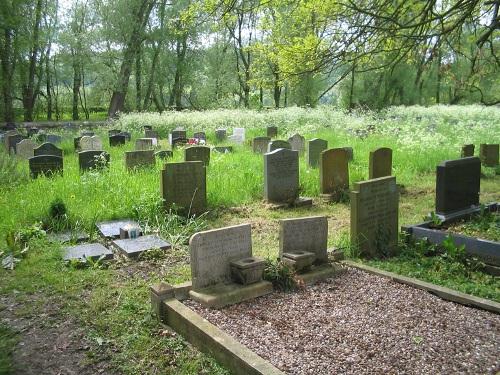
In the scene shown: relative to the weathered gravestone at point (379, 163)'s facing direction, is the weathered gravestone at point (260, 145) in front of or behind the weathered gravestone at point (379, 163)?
behind

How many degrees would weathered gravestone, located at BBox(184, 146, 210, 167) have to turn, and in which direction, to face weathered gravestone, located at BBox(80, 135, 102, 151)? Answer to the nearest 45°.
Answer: approximately 135° to its right

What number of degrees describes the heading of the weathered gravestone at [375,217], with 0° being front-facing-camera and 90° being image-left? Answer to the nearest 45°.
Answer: approximately 315°

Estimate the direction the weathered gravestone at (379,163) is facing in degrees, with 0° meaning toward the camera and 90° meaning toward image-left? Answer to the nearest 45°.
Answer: approximately 315°

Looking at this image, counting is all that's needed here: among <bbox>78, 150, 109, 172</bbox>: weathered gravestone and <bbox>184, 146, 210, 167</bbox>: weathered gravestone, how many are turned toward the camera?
2

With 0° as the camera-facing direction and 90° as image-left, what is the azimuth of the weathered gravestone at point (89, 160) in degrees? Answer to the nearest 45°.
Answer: approximately 0°

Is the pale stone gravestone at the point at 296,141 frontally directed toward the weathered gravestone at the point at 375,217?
yes

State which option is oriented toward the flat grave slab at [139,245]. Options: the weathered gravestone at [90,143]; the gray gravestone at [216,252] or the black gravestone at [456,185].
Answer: the weathered gravestone

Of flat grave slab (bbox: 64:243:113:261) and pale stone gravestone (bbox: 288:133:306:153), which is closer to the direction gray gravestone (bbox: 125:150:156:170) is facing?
the flat grave slab
